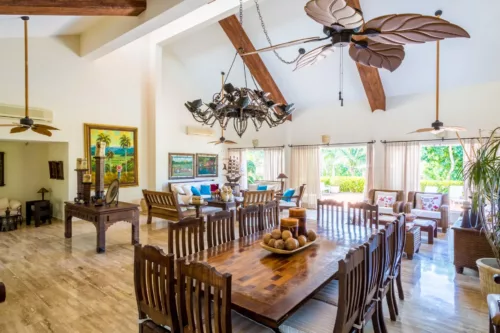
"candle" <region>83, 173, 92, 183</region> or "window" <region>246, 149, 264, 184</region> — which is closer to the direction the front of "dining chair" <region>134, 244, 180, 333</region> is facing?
the window

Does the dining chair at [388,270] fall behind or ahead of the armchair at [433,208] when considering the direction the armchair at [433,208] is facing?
ahead
